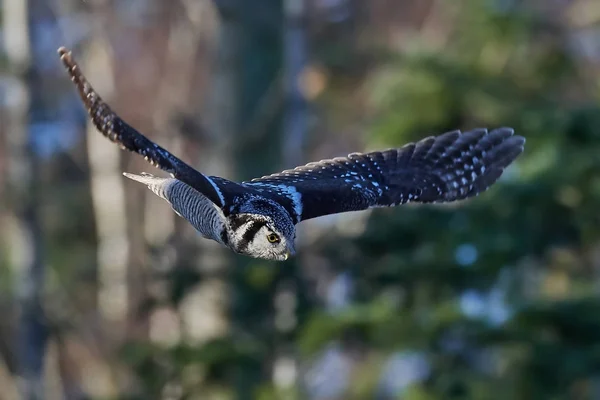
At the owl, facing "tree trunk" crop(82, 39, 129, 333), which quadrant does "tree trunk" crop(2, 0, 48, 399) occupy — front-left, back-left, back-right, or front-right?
front-left

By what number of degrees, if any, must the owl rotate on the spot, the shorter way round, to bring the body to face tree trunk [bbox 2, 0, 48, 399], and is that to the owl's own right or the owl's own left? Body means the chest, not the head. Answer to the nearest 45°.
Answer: approximately 180°

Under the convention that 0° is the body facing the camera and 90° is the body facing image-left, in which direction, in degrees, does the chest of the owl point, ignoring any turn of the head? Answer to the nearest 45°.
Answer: approximately 315°

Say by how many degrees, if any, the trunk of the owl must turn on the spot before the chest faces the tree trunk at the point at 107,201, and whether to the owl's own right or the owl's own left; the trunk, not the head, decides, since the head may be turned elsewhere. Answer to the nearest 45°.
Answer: approximately 135° to the owl's own left
